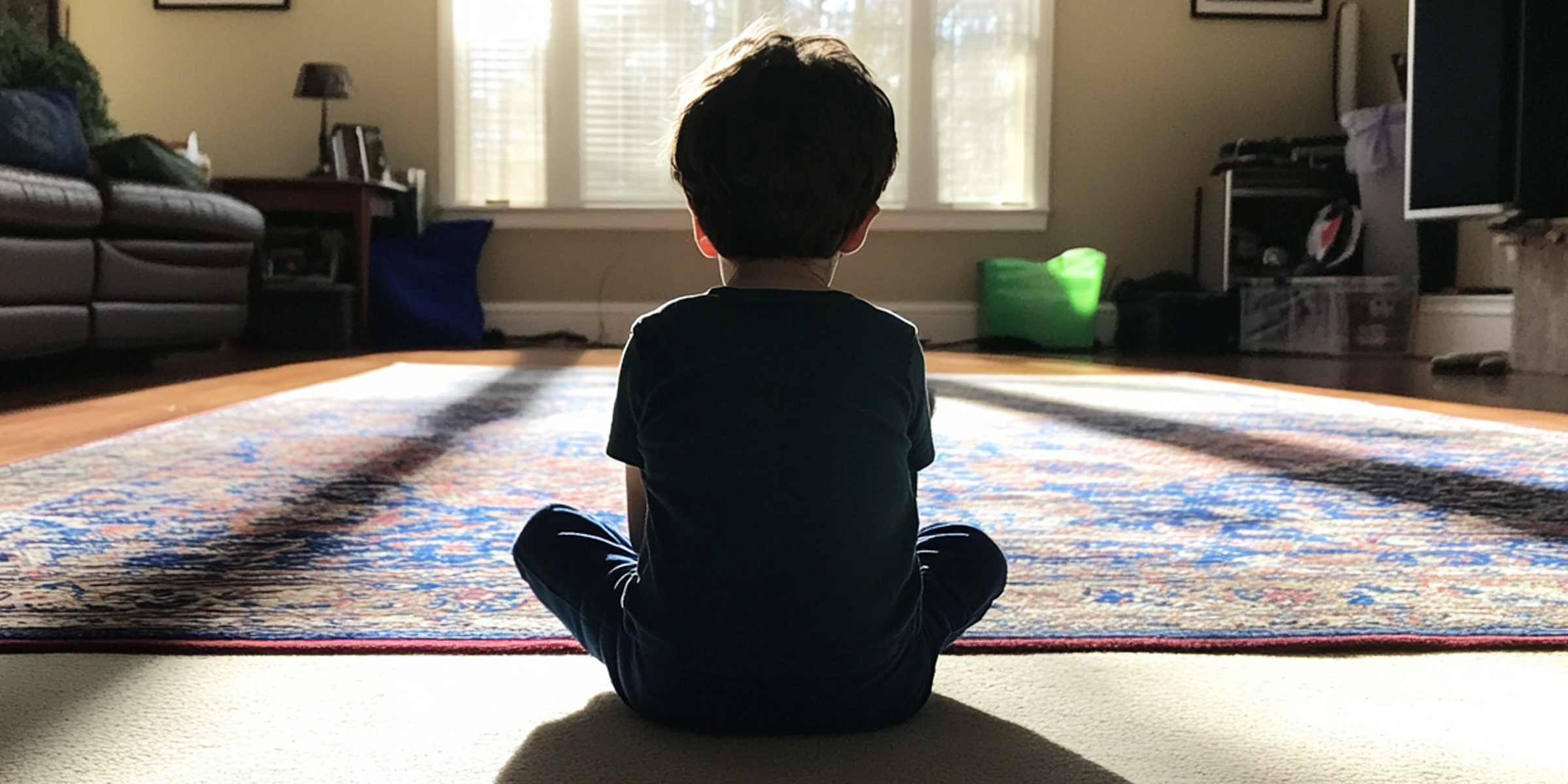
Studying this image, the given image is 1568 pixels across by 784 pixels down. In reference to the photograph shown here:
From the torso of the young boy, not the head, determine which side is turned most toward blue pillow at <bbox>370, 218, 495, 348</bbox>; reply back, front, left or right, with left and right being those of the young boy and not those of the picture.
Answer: front

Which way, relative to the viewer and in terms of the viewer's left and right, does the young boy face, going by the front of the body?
facing away from the viewer

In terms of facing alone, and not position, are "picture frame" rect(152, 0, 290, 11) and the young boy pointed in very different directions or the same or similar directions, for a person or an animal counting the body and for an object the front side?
very different directions

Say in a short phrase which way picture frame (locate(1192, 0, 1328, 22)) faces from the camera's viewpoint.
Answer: facing the viewer

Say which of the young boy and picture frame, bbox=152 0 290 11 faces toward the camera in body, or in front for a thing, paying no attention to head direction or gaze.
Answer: the picture frame

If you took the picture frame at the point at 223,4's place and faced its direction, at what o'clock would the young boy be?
The young boy is roughly at 12 o'clock from the picture frame.

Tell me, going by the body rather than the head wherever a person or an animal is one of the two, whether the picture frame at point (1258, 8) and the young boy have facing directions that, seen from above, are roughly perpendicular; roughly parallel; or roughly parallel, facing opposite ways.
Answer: roughly parallel, facing opposite ways

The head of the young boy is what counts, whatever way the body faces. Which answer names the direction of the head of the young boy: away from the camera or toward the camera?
away from the camera

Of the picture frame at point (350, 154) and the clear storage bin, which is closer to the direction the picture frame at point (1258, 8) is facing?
the clear storage bin

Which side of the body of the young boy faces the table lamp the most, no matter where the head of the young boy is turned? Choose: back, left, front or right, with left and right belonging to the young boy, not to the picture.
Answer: front

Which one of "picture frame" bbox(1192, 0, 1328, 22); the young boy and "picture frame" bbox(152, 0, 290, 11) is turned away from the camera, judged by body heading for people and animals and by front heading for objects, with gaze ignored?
the young boy

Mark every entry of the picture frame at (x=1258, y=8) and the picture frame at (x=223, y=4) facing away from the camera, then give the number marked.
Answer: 0
